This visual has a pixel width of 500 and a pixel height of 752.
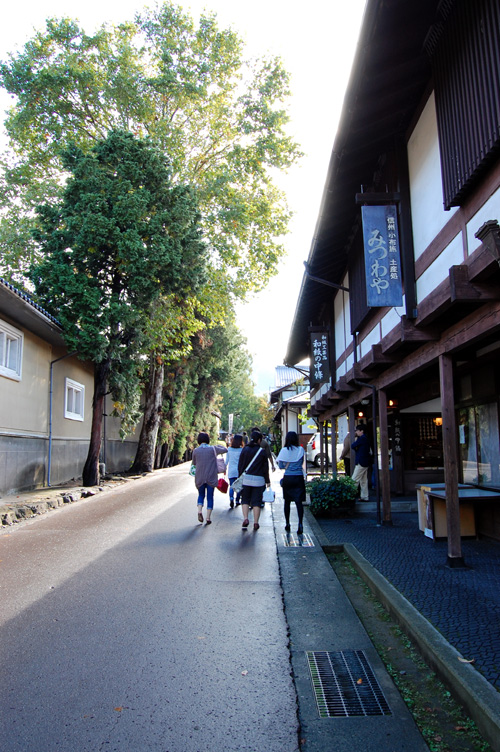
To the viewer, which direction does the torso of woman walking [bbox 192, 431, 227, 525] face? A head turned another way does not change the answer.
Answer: away from the camera

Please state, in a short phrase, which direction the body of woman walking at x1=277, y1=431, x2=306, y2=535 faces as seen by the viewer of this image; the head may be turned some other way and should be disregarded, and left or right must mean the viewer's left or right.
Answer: facing away from the viewer

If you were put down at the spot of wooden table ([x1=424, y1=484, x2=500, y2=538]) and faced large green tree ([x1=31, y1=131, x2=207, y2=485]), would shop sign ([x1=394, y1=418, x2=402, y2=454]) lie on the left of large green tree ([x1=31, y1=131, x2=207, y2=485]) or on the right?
right

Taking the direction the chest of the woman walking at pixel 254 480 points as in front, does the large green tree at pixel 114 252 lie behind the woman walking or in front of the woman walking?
in front

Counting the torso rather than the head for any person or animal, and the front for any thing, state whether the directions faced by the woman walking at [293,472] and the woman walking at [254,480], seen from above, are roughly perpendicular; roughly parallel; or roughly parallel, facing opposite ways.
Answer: roughly parallel

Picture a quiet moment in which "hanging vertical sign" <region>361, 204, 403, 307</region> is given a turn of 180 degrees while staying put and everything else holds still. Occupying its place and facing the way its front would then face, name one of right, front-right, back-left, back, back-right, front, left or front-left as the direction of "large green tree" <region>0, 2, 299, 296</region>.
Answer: front-left

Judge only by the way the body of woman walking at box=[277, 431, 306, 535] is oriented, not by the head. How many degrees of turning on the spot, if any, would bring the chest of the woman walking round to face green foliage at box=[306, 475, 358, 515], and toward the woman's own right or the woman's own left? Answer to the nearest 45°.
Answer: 0° — they already face it

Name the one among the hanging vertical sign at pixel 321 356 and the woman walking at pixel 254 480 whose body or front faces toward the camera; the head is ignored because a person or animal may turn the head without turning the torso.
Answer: the hanging vertical sign

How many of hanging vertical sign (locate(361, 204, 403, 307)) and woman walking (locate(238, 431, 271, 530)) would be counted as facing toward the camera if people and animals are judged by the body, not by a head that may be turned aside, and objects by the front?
1

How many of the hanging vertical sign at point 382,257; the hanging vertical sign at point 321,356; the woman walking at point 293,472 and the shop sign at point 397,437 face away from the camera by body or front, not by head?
1

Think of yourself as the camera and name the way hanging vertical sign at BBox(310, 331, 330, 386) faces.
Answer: facing the viewer

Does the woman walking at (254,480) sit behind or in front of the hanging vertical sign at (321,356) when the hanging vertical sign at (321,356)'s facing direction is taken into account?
in front

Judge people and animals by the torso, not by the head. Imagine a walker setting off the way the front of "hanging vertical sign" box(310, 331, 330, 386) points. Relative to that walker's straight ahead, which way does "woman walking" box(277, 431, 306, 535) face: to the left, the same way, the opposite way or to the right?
the opposite way

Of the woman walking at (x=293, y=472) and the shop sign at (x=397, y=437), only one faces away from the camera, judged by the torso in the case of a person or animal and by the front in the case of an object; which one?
the woman walking

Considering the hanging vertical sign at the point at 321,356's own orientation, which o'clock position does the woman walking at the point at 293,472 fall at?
The woman walking is roughly at 12 o'clock from the hanging vertical sign.

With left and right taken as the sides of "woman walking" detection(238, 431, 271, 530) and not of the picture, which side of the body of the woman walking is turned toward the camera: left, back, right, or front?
back
